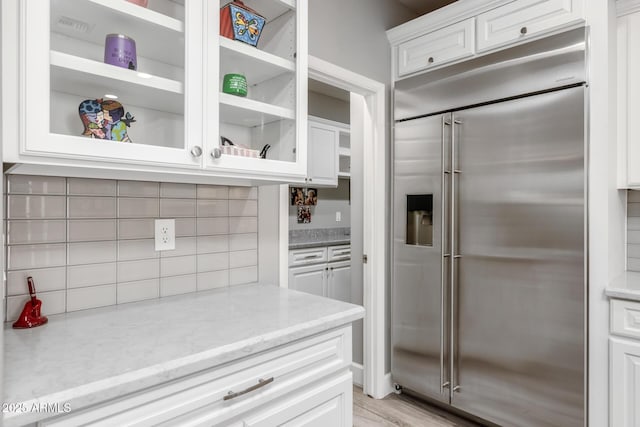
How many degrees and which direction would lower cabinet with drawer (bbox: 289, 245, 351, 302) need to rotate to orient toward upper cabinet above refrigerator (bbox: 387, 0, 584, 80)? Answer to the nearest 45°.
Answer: approximately 90° to its left

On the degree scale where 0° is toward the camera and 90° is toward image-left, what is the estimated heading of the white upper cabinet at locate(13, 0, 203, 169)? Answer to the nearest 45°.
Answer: approximately 315°

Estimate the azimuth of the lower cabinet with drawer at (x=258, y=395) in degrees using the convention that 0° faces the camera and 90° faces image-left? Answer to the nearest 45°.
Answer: approximately 315°

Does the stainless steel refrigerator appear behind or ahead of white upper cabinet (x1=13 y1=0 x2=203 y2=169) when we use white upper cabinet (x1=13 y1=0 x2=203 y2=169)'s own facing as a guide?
ahead

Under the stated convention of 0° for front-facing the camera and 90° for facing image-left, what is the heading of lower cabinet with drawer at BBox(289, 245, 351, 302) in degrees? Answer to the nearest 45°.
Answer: approximately 45°

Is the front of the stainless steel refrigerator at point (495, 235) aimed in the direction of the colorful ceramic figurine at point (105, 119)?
yes

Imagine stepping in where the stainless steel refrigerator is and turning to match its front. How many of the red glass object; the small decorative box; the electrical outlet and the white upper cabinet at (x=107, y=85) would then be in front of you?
4
